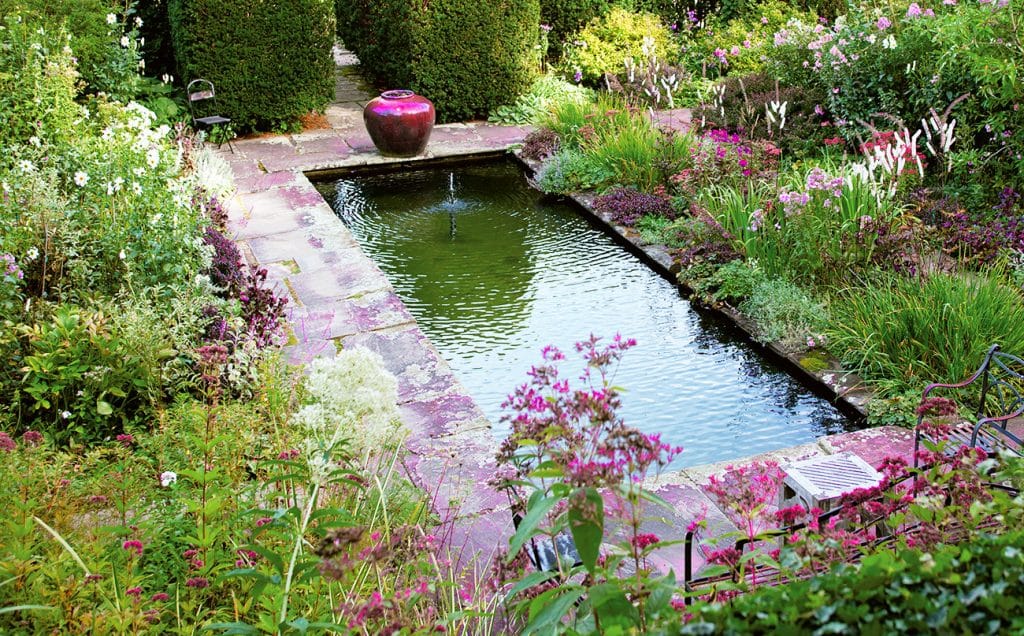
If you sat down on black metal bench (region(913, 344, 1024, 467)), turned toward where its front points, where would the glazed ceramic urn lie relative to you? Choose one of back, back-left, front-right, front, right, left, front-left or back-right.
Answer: right

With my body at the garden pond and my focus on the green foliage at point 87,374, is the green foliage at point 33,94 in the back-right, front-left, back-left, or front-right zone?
front-right

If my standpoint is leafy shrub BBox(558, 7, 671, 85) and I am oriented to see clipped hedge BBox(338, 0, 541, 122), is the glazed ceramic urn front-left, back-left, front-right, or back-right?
front-left

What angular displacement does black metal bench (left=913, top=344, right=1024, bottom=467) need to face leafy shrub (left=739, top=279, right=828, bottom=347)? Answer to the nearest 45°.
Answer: approximately 90° to its right

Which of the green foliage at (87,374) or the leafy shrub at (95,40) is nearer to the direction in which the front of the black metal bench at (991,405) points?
the green foliage

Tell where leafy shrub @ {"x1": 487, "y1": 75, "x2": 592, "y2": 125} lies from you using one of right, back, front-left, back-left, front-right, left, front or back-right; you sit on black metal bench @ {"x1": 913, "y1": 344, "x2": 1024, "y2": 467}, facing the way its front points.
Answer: right

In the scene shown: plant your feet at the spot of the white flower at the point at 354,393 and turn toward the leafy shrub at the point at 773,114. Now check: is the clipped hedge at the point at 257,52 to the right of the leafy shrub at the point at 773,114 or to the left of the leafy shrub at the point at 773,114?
left

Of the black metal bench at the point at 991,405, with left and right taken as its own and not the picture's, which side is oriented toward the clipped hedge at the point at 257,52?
right

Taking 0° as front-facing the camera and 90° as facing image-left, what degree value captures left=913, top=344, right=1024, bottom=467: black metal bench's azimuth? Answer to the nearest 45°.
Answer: approximately 45°

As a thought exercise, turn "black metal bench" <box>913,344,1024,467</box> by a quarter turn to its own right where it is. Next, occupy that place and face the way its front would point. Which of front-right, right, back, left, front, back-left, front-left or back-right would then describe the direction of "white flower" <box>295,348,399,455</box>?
left

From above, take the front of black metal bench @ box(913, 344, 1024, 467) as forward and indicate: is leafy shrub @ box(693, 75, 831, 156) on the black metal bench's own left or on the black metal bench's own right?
on the black metal bench's own right

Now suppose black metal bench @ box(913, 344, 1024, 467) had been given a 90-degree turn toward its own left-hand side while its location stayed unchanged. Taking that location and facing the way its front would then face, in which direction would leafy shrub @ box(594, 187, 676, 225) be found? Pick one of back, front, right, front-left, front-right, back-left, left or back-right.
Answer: back

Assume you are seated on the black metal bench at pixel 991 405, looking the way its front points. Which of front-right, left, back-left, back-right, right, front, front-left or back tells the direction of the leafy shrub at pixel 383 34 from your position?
right

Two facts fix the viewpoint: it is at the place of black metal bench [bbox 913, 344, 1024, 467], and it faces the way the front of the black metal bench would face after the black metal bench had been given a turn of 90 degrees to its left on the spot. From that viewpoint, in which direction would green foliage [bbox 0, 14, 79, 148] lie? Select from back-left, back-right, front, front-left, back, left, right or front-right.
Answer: back-right
